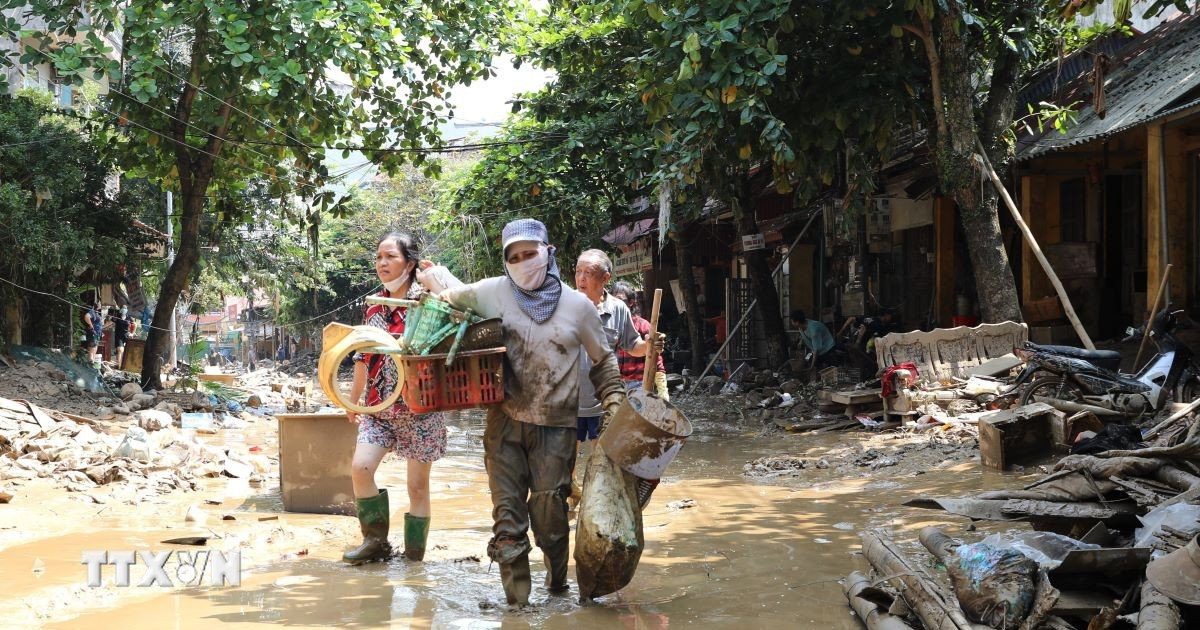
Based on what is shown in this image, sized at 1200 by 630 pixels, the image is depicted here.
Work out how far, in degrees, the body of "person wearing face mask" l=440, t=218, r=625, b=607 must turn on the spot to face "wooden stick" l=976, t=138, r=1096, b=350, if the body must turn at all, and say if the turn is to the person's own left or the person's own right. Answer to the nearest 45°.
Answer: approximately 135° to the person's own left

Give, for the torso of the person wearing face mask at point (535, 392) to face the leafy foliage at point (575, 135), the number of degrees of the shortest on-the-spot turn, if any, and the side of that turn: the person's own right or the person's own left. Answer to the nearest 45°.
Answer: approximately 180°

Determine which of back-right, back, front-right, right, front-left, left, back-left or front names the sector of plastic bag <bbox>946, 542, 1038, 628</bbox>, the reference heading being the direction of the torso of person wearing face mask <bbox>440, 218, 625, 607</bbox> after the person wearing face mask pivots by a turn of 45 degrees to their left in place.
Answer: front

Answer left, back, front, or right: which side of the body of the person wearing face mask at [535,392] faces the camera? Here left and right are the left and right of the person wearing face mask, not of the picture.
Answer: front

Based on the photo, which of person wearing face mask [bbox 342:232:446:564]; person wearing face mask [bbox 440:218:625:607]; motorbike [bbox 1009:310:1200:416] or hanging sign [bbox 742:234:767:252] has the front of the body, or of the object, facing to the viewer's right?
the motorbike

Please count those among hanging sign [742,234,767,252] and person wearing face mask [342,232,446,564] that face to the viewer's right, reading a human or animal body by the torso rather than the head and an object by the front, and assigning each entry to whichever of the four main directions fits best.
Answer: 0

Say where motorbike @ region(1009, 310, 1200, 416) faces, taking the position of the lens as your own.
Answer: facing to the right of the viewer

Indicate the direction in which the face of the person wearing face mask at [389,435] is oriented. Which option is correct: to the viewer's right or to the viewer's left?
to the viewer's left

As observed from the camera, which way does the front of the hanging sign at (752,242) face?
facing the viewer

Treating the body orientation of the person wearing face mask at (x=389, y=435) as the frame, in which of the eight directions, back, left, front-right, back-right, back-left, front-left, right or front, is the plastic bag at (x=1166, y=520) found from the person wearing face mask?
left

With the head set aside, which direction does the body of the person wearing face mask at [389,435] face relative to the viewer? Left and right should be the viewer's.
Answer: facing the viewer and to the left of the viewer

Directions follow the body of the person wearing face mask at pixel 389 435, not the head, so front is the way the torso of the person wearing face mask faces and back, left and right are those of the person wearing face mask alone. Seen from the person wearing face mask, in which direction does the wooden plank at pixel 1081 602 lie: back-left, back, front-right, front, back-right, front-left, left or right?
left

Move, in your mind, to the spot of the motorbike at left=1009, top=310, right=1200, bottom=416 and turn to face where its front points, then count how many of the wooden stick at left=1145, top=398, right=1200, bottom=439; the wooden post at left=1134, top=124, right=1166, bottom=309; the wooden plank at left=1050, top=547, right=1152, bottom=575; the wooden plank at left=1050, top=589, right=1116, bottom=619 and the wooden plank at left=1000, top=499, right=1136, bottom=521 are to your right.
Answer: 4
